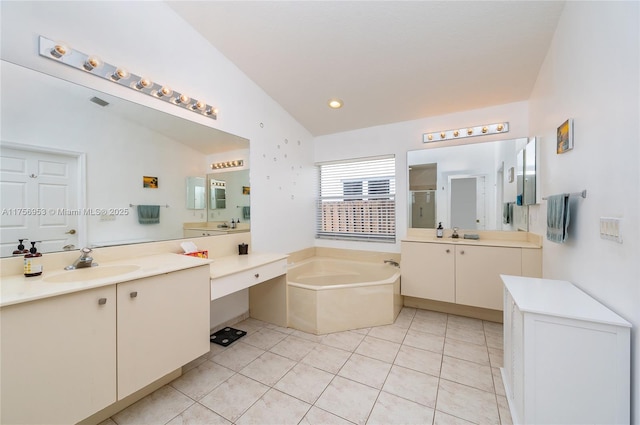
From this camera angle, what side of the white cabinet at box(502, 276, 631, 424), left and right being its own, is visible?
left

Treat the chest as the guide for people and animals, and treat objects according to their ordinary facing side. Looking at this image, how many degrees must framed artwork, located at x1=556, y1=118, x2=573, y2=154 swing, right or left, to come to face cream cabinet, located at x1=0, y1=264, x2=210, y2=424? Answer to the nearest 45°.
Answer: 0° — it already faces it

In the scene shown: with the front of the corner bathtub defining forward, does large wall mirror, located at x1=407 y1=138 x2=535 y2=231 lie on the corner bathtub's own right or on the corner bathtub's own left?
on the corner bathtub's own left

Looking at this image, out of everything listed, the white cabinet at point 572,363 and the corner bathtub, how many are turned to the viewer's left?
1

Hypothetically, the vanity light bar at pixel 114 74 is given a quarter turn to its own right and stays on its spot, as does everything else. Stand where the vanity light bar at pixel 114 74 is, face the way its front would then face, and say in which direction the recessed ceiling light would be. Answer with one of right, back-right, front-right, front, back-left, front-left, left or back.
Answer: back-left

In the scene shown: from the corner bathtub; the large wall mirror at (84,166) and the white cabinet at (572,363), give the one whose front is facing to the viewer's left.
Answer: the white cabinet

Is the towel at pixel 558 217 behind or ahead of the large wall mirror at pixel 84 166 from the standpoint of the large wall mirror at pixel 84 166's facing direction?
ahead

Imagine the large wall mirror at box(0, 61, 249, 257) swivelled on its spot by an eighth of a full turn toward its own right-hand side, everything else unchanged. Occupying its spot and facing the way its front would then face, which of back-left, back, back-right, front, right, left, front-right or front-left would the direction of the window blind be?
left

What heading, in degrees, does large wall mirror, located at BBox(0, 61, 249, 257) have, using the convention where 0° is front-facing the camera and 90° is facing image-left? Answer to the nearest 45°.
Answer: approximately 315°

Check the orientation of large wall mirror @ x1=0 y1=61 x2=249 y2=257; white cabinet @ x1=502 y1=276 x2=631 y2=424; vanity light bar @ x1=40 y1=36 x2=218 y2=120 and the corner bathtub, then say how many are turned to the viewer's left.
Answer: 1

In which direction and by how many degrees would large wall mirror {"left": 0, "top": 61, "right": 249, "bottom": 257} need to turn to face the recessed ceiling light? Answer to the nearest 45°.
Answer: approximately 45° to its left
